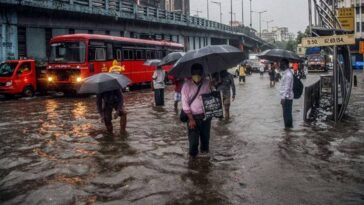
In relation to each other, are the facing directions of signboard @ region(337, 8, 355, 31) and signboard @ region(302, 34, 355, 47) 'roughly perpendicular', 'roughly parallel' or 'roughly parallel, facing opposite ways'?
roughly parallel

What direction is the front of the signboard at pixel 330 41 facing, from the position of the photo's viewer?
facing the viewer

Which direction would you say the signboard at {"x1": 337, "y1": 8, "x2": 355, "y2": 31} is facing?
toward the camera

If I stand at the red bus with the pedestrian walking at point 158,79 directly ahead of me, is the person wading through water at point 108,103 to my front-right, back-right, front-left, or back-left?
front-right

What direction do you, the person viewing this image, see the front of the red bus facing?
facing the viewer and to the left of the viewer

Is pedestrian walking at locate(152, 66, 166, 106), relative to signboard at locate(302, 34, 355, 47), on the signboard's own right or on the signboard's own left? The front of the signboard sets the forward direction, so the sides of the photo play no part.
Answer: on the signboard's own right
